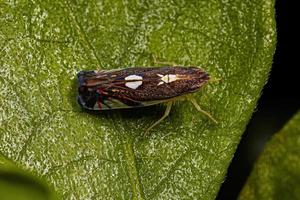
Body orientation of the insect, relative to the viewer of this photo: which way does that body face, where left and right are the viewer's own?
facing to the right of the viewer
